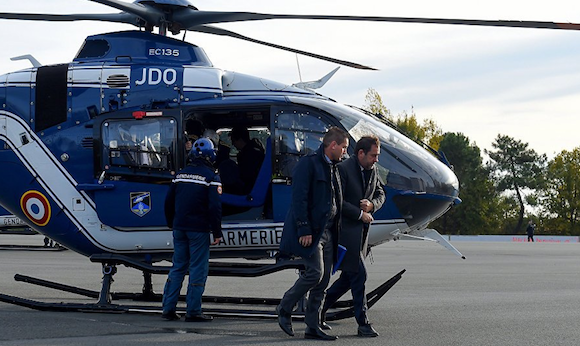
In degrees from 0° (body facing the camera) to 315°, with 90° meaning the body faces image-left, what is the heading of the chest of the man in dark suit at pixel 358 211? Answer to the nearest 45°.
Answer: approximately 315°

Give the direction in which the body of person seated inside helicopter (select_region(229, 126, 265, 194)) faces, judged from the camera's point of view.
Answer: to the viewer's left

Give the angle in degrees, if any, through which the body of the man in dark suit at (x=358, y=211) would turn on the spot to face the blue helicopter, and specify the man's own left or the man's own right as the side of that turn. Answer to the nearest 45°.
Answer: approximately 180°

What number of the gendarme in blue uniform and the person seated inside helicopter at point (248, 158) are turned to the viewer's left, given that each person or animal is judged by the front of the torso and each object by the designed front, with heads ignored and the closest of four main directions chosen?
1

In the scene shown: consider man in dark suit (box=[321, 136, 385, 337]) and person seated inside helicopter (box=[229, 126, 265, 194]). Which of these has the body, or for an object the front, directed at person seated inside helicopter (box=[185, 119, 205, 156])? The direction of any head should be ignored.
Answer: person seated inside helicopter (box=[229, 126, 265, 194])

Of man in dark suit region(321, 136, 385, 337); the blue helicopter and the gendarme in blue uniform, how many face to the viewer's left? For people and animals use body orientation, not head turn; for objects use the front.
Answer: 0

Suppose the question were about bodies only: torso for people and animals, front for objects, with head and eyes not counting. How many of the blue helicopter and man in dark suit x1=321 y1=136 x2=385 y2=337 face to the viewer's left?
0

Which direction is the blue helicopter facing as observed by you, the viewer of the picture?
facing to the right of the viewer

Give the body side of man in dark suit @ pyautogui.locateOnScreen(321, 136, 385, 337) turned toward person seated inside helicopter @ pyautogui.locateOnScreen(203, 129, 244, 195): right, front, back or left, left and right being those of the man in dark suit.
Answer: back

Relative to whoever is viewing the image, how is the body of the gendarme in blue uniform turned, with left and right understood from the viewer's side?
facing away from the viewer and to the right of the viewer

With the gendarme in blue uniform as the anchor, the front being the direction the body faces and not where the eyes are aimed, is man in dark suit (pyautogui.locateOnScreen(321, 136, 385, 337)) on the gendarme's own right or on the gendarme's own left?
on the gendarme's own right

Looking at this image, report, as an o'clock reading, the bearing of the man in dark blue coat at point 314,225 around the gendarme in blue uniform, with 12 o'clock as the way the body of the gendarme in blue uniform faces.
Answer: The man in dark blue coat is roughly at 3 o'clock from the gendarme in blue uniform.
